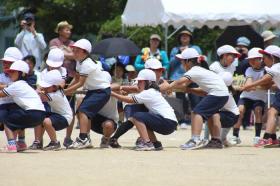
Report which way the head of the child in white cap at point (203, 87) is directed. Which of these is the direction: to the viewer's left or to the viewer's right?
to the viewer's left

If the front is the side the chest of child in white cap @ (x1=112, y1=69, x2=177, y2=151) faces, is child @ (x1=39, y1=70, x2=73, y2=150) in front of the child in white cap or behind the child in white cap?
in front

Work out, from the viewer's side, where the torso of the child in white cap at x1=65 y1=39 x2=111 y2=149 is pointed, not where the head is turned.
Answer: to the viewer's left

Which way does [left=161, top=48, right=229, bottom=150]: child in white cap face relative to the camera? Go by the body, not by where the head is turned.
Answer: to the viewer's left

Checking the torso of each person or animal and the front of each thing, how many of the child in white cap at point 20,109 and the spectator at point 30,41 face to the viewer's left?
1

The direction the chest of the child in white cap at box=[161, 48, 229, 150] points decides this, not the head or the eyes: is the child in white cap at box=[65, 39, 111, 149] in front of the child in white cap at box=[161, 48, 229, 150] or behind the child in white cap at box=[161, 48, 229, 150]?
in front

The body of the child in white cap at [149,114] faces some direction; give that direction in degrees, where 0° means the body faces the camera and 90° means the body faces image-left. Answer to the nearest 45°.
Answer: approximately 90°

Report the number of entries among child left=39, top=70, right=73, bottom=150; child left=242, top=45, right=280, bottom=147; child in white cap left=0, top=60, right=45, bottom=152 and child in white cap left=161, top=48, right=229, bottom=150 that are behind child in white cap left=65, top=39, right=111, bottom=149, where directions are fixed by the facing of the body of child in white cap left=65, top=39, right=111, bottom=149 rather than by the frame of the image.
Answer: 2

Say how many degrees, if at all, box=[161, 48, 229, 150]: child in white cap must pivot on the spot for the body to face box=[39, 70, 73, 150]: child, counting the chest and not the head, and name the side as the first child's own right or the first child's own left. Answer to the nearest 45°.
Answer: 0° — they already face them

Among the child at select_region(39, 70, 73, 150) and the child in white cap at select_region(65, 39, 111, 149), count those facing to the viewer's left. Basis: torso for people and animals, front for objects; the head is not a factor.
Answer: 2
